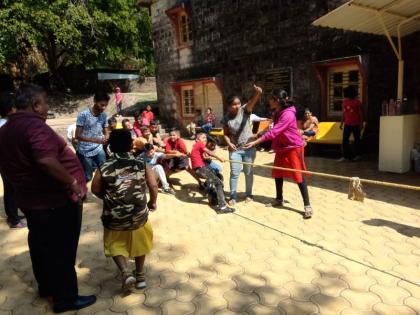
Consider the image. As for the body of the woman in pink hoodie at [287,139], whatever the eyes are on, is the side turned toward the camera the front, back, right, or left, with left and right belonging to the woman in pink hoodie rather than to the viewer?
left

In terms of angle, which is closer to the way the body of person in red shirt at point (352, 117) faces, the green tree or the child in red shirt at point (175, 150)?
the child in red shirt

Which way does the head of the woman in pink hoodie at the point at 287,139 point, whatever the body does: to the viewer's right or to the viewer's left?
to the viewer's left

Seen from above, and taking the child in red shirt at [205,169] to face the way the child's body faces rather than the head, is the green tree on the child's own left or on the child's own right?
on the child's own left

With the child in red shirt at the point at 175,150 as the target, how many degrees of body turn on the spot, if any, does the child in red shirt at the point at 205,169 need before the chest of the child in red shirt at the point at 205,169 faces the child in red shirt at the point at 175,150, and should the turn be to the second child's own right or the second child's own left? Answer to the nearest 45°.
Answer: approximately 135° to the second child's own left

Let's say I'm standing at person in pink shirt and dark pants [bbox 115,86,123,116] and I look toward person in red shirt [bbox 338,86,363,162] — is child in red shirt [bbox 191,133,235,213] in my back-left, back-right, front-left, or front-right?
front-right

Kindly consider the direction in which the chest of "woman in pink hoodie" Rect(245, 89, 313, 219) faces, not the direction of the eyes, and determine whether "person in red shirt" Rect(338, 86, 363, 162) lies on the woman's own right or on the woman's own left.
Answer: on the woman's own right

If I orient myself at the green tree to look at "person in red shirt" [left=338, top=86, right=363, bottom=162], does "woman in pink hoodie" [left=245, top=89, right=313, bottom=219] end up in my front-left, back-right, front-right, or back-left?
front-right

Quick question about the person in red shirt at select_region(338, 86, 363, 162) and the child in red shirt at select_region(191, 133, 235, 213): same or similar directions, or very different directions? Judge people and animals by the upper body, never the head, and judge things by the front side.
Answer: very different directions

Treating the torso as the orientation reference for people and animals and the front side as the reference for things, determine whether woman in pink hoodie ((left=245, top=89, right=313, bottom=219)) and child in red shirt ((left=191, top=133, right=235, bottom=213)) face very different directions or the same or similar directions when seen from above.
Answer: very different directions

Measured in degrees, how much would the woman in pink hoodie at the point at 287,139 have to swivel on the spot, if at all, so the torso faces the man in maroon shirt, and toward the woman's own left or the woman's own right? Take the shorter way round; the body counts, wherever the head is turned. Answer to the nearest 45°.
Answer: approximately 45° to the woman's own left
